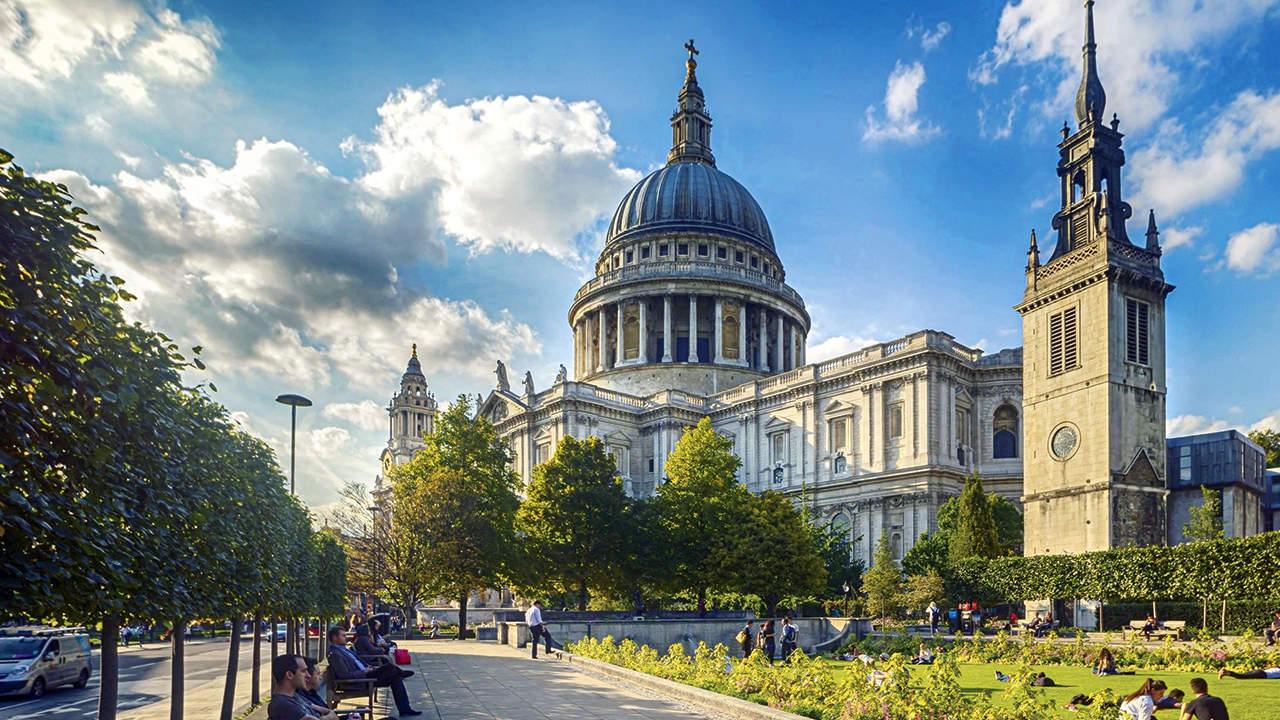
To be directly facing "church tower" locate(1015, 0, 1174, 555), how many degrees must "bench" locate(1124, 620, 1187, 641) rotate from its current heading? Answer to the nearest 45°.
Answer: approximately 180°

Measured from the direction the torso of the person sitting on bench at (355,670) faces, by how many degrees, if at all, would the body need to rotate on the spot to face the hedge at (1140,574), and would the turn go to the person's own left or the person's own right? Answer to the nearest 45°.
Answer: approximately 45° to the person's own left

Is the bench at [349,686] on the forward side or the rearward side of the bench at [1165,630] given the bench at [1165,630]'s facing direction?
on the forward side

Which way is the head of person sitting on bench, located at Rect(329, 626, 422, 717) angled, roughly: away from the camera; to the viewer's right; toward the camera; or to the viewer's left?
to the viewer's right

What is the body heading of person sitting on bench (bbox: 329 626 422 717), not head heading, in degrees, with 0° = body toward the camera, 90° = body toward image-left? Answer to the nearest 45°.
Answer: approximately 270°
